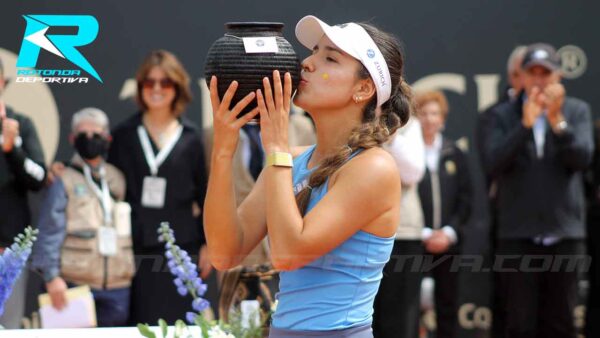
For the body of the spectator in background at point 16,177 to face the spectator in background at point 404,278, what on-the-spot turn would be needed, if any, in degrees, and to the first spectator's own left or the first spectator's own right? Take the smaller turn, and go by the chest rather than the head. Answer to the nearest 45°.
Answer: approximately 90° to the first spectator's own left

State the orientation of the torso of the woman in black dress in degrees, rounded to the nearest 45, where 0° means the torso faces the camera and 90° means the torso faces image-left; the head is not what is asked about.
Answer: approximately 0°

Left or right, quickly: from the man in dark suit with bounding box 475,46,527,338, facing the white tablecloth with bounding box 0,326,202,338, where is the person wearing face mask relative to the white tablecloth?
right

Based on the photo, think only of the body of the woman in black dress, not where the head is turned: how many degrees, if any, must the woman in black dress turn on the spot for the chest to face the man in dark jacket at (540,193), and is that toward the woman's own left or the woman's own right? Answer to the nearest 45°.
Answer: approximately 90° to the woman's own left

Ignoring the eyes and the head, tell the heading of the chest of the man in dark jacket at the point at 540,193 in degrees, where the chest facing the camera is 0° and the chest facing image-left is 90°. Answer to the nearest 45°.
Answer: approximately 0°

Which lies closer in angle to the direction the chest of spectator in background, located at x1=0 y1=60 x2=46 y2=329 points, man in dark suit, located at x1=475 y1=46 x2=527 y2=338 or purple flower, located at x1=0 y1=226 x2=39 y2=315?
the purple flower

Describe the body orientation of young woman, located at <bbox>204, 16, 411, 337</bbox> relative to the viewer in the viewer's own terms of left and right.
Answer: facing to the left of the viewer
